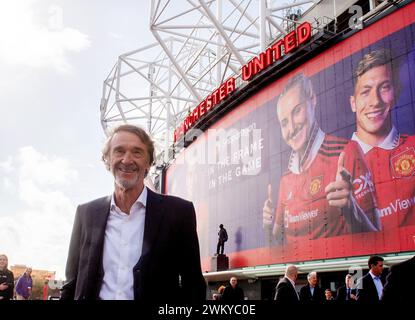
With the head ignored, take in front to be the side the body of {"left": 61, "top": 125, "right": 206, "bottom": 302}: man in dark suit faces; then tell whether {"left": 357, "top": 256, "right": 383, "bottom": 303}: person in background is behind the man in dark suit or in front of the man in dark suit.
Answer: behind

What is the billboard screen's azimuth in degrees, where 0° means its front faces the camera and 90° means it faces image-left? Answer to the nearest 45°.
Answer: approximately 45°

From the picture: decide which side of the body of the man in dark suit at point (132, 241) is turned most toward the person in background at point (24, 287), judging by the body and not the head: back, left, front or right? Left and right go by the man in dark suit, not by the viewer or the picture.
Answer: back

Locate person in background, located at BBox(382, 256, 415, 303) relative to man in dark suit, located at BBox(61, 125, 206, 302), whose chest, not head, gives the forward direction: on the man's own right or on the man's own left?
on the man's own left
